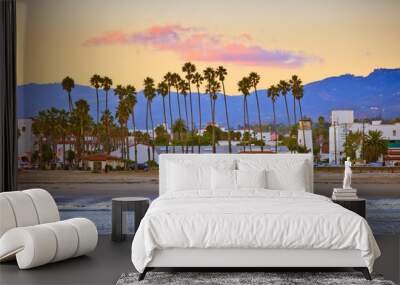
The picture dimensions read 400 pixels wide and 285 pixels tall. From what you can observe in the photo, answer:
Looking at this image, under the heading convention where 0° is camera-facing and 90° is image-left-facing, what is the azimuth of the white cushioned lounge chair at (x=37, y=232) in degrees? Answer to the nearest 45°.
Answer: approximately 315°

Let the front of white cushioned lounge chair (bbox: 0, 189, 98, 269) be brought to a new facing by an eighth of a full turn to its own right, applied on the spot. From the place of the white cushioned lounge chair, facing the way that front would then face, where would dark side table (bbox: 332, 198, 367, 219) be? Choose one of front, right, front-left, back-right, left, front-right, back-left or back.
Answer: left
